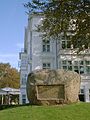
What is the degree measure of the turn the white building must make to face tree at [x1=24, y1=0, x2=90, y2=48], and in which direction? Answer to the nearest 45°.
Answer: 0° — it already faces it

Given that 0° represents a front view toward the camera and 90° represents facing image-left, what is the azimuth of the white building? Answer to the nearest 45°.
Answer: approximately 0°
